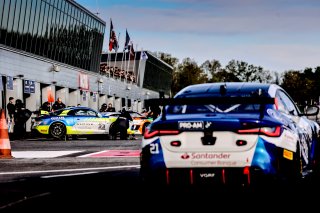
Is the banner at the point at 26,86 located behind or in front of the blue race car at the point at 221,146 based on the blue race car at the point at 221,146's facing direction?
in front

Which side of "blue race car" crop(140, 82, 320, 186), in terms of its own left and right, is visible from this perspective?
back

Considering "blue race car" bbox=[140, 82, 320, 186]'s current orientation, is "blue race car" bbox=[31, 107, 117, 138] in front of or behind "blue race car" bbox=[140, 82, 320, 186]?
in front

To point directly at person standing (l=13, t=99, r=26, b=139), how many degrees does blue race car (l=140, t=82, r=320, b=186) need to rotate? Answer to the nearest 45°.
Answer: approximately 45° to its left
